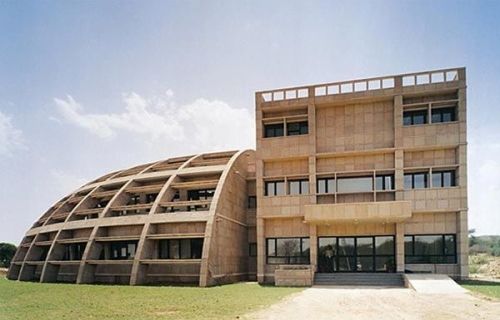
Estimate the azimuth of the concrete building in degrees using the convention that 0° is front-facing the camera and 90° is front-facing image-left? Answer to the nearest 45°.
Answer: approximately 0°
